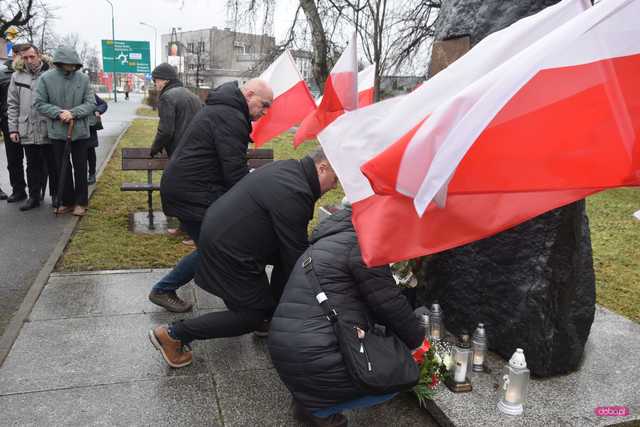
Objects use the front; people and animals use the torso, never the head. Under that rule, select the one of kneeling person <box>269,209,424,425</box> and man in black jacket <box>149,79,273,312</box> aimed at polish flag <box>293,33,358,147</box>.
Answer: the man in black jacket

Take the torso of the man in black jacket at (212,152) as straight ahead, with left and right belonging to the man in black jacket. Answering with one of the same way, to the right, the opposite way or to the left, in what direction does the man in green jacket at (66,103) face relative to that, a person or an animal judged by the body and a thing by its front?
to the right

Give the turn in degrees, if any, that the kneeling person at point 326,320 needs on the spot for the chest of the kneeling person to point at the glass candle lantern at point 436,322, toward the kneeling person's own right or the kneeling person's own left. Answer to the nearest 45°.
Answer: approximately 45° to the kneeling person's own left

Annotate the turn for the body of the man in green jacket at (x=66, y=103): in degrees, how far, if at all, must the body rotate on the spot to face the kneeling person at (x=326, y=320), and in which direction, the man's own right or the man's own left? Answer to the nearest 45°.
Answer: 0° — they already face them

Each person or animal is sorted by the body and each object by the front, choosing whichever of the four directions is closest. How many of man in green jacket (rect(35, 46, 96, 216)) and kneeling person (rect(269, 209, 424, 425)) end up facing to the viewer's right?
1

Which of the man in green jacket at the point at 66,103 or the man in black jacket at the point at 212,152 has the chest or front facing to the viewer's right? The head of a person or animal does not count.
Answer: the man in black jacket

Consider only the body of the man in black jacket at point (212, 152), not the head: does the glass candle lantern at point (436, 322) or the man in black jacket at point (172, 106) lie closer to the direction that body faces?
the glass candle lantern

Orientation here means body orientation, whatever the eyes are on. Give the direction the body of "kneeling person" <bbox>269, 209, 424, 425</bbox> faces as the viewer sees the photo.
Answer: to the viewer's right

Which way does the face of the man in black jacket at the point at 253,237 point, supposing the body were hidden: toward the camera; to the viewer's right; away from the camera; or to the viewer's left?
to the viewer's right

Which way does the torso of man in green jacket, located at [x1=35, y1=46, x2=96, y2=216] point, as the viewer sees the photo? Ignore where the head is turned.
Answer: toward the camera

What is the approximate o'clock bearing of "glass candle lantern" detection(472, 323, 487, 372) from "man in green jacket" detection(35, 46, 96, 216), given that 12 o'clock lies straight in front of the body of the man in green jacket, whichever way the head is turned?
The glass candle lantern is roughly at 11 o'clock from the man in green jacket.

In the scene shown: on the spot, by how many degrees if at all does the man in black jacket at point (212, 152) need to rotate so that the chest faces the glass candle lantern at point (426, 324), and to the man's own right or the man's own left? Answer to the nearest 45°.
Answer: approximately 45° to the man's own right

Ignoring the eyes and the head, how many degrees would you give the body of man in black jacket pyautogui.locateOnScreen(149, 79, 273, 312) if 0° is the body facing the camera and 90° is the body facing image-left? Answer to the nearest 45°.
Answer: approximately 270°
